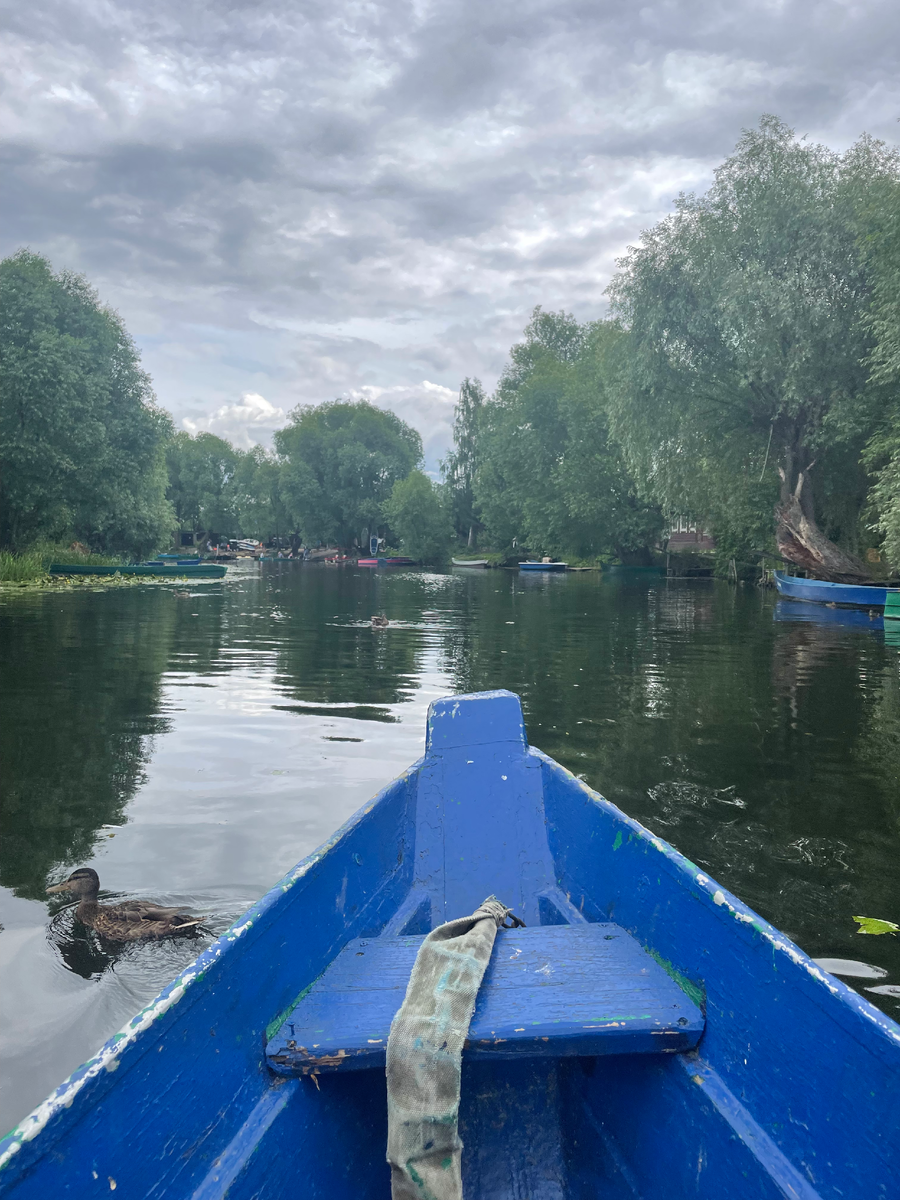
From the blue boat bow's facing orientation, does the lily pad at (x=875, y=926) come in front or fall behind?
in front

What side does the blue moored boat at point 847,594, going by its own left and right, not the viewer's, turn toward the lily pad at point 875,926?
left

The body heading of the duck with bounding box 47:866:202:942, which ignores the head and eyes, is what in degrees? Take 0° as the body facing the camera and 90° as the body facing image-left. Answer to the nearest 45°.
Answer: approximately 90°

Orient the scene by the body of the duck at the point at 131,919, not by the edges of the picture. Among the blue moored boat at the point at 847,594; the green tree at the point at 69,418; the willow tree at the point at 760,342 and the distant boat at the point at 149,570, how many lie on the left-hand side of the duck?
0

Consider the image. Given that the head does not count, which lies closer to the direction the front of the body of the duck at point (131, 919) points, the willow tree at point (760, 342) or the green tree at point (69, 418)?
the green tree

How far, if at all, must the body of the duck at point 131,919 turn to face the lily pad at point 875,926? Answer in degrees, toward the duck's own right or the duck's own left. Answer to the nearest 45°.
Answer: approximately 180°

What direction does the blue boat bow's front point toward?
away from the camera

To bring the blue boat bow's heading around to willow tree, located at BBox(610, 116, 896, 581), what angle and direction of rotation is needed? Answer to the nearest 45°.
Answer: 0° — it already faces it

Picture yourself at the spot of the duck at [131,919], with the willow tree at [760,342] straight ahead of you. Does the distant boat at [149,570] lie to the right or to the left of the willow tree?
left

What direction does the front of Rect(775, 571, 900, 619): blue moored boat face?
to the viewer's left
